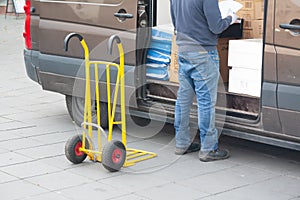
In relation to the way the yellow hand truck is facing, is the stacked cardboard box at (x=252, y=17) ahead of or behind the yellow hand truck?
ahead

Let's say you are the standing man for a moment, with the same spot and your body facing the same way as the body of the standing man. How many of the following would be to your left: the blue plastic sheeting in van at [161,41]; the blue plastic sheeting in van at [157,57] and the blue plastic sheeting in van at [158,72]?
3

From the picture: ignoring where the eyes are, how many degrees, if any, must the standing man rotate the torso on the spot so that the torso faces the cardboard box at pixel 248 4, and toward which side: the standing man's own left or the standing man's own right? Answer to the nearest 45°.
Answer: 0° — they already face it

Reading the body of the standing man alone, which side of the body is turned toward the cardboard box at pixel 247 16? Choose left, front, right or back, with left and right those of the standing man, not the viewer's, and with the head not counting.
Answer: front

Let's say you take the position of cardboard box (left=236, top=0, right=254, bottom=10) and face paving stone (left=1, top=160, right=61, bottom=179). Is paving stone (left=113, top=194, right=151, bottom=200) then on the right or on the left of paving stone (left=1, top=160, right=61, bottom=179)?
left

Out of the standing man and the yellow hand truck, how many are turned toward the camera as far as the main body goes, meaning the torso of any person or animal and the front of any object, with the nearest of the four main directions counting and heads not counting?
0

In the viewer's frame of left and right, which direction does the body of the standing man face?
facing away from the viewer and to the right of the viewer

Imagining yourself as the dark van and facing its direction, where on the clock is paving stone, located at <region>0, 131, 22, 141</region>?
The paving stone is roughly at 5 o'clock from the dark van.

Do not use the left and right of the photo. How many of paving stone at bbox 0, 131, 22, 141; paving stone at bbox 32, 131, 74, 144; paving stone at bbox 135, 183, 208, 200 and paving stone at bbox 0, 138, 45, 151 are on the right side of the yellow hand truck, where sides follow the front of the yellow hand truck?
1

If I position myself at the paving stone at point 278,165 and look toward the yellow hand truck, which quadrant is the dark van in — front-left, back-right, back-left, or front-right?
front-right

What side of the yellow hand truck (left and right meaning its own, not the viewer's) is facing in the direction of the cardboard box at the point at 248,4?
front

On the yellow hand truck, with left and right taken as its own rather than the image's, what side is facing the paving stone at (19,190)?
back

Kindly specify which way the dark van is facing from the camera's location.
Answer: facing the viewer and to the right of the viewer

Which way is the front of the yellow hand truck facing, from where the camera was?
facing away from the viewer and to the right of the viewer

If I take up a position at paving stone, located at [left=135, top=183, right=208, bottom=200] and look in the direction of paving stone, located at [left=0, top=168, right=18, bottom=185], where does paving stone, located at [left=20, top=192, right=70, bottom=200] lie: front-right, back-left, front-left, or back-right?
front-left

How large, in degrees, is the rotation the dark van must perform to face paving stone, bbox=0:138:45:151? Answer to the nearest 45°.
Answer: approximately 135° to its right
